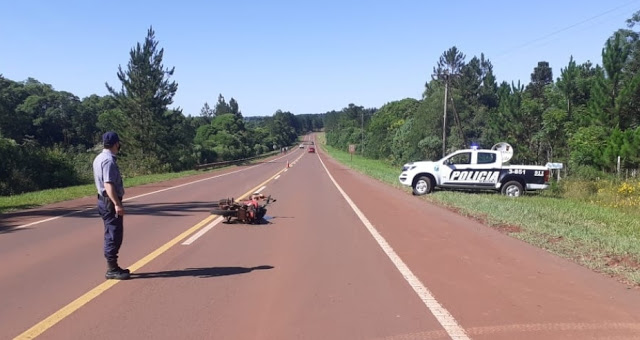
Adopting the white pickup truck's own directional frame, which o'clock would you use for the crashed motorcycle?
The crashed motorcycle is roughly at 10 o'clock from the white pickup truck.

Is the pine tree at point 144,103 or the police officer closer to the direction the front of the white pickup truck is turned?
the pine tree

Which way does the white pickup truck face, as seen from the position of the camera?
facing to the left of the viewer

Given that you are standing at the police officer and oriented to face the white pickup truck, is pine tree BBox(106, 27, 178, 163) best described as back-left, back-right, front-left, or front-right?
front-left

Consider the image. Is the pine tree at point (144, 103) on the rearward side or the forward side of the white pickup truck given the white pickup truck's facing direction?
on the forward side

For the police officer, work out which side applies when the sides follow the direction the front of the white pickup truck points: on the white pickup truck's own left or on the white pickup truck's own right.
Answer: on the white pickup truck's own left
